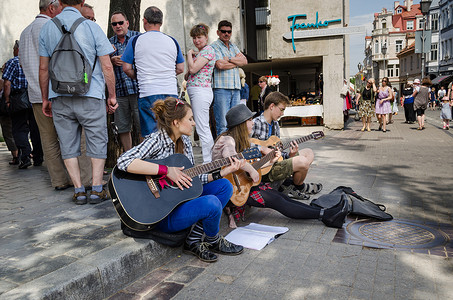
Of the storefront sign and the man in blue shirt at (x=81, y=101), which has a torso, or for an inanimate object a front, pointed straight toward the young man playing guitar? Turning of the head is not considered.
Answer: the storefront sign

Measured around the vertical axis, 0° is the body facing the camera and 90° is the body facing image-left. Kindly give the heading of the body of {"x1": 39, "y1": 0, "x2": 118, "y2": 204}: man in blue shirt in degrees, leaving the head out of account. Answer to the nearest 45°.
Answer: approximately 180°

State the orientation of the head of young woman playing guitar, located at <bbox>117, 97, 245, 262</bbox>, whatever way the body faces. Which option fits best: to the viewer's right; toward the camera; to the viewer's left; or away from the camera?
to the viewer's right

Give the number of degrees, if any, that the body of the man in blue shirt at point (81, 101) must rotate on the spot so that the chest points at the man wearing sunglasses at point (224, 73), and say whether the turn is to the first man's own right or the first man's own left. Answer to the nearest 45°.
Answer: approximately 45° to the first man's own right

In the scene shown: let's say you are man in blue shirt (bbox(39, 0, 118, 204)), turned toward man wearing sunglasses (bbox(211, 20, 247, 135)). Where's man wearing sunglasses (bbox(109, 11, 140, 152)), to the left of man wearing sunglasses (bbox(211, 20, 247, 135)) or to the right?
left

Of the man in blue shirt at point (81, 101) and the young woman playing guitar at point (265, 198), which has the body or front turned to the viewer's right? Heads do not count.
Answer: the young woman playing guitar

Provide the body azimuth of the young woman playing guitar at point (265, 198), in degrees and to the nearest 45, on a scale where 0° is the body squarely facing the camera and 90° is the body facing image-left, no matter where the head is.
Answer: approximately 270°

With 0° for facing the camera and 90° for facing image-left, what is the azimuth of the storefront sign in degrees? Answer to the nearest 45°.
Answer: approximately 0°
